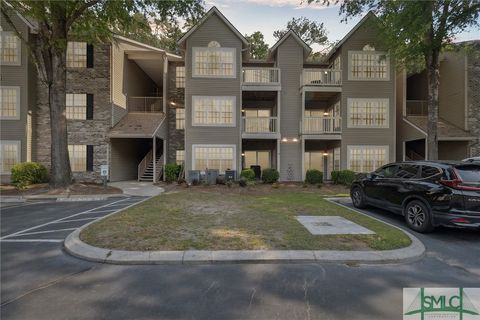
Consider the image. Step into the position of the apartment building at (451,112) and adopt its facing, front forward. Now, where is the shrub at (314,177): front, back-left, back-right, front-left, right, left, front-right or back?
front-right

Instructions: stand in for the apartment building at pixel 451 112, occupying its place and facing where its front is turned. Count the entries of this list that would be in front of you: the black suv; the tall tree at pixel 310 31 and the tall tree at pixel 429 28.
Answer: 2

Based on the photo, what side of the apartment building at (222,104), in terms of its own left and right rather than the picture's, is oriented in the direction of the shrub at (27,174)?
right

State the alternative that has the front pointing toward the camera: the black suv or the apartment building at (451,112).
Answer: the apartment building

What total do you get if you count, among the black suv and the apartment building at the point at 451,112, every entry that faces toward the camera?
1

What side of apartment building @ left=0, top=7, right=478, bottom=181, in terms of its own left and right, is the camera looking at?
front

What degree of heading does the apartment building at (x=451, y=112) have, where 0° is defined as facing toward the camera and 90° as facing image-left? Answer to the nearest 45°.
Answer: approximately 0°

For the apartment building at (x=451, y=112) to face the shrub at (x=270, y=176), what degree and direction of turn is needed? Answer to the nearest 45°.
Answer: approximately 45° to its right

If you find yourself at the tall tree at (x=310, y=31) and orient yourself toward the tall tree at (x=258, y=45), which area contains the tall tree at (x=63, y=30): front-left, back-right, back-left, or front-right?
front-left
